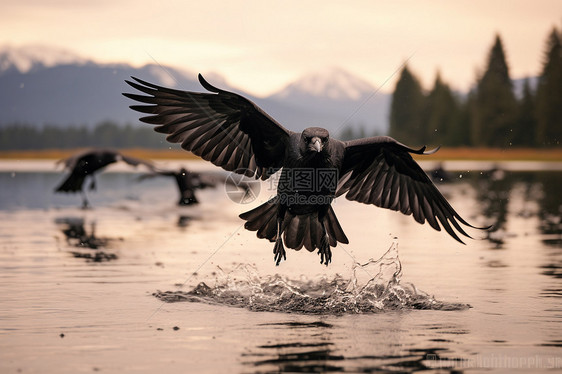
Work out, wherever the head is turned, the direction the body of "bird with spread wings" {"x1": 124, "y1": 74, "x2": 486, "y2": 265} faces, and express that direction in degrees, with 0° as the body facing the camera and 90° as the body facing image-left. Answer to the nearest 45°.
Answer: approximately 0°

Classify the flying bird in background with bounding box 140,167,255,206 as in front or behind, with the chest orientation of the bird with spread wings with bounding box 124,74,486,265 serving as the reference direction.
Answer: behind

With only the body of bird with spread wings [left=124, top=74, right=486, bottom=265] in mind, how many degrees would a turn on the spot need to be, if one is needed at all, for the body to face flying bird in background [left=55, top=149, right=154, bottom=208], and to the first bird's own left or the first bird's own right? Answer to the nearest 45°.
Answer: approximately 135° to the first bird's own right
